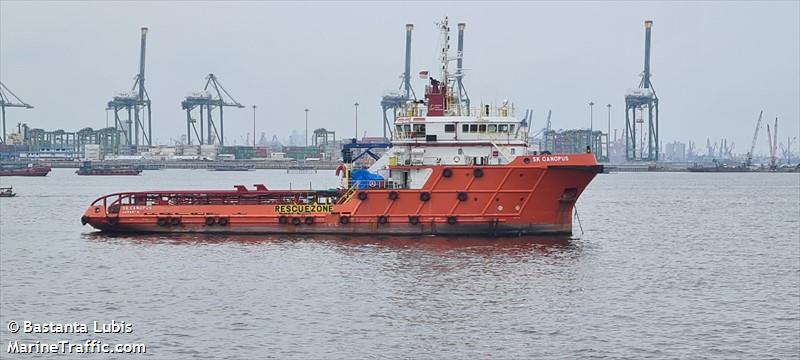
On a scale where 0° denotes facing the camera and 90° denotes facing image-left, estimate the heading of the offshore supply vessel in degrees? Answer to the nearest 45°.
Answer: approximately 270°
